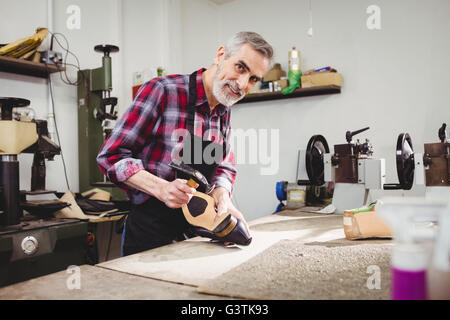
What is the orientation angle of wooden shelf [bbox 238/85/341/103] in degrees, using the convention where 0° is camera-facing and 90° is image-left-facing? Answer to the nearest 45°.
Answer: approximately 0°

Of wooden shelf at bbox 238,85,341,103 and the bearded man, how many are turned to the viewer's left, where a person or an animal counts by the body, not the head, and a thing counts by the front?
0

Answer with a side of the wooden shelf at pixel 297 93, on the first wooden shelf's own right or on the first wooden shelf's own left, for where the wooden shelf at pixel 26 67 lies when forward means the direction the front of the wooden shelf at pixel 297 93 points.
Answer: on the first wooden shelf's own right

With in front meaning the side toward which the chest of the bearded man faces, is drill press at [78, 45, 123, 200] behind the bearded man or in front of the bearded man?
behind

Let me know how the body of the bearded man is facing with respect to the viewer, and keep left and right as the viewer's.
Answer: facing the viewer and to the right of the viewer

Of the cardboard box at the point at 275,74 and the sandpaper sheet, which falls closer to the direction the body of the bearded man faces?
the sandpaper sheet

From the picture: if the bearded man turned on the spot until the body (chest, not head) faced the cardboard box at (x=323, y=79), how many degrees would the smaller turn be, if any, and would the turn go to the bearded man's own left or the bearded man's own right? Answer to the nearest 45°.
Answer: approximately 90° to the bearded man's own left
